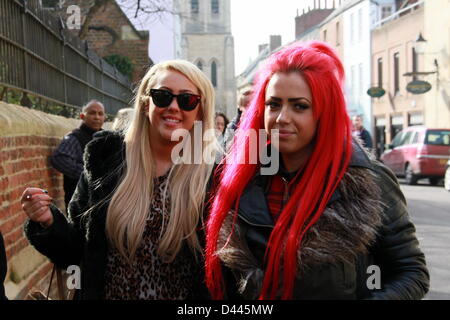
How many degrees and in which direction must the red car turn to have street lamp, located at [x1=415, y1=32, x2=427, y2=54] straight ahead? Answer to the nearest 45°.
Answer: approximately 45° to its right

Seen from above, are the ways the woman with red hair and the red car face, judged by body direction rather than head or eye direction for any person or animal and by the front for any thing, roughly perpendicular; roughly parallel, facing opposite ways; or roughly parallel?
roughly perpendicular

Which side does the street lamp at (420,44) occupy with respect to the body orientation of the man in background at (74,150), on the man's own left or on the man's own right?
on the man's own left

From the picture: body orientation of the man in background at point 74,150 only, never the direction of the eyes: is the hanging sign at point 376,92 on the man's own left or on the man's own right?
on the man's own left

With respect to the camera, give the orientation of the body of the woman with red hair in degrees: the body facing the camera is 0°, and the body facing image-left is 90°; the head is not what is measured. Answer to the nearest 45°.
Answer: approximately 45°

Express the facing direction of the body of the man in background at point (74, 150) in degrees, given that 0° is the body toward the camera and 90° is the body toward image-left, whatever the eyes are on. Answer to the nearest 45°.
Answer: approximately 315°

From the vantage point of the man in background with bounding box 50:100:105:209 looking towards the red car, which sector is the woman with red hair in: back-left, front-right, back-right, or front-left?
back-right

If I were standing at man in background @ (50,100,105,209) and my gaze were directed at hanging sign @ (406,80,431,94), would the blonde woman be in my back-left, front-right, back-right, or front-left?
back-right

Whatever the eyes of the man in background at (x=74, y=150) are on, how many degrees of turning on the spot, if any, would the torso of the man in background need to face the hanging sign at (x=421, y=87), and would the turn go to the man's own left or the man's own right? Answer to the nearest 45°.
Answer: approximately 90° to the man's own left
